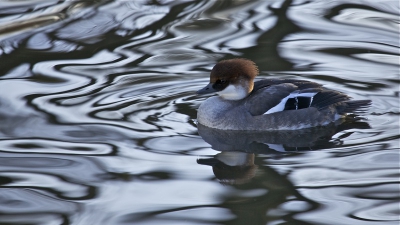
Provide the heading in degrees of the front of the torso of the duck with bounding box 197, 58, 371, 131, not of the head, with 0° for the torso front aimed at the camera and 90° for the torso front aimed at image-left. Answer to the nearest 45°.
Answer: approximately 90°
